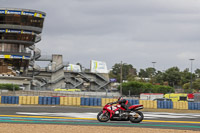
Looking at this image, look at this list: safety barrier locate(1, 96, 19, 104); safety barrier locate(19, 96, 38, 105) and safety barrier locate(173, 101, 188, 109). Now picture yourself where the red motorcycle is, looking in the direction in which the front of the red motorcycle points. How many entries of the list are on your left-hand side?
0

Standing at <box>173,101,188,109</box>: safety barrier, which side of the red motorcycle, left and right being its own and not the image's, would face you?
right

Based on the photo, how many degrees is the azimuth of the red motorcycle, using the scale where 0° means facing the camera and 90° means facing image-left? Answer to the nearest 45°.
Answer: approximately 90°

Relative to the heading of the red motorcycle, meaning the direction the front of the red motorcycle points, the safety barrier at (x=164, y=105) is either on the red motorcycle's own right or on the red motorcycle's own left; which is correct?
on the red motorcycle's own right

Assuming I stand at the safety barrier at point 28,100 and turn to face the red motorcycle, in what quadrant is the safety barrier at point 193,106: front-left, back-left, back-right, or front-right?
front-left

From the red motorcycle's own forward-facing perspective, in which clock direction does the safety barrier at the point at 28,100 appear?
The safety barrier is roughly at 2 o'clock from the red motorcycle.

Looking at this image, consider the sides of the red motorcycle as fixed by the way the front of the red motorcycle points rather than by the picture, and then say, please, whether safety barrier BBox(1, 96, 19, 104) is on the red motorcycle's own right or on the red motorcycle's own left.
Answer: on the red motorcycle's own right

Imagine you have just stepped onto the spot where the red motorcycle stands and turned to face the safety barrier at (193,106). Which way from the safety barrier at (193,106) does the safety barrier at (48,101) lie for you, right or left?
left

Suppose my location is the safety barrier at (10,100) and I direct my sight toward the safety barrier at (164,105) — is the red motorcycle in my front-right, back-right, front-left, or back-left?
front-right

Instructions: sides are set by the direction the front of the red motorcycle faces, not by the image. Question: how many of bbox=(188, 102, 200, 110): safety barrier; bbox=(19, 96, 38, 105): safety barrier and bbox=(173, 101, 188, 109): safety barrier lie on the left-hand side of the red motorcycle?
0
